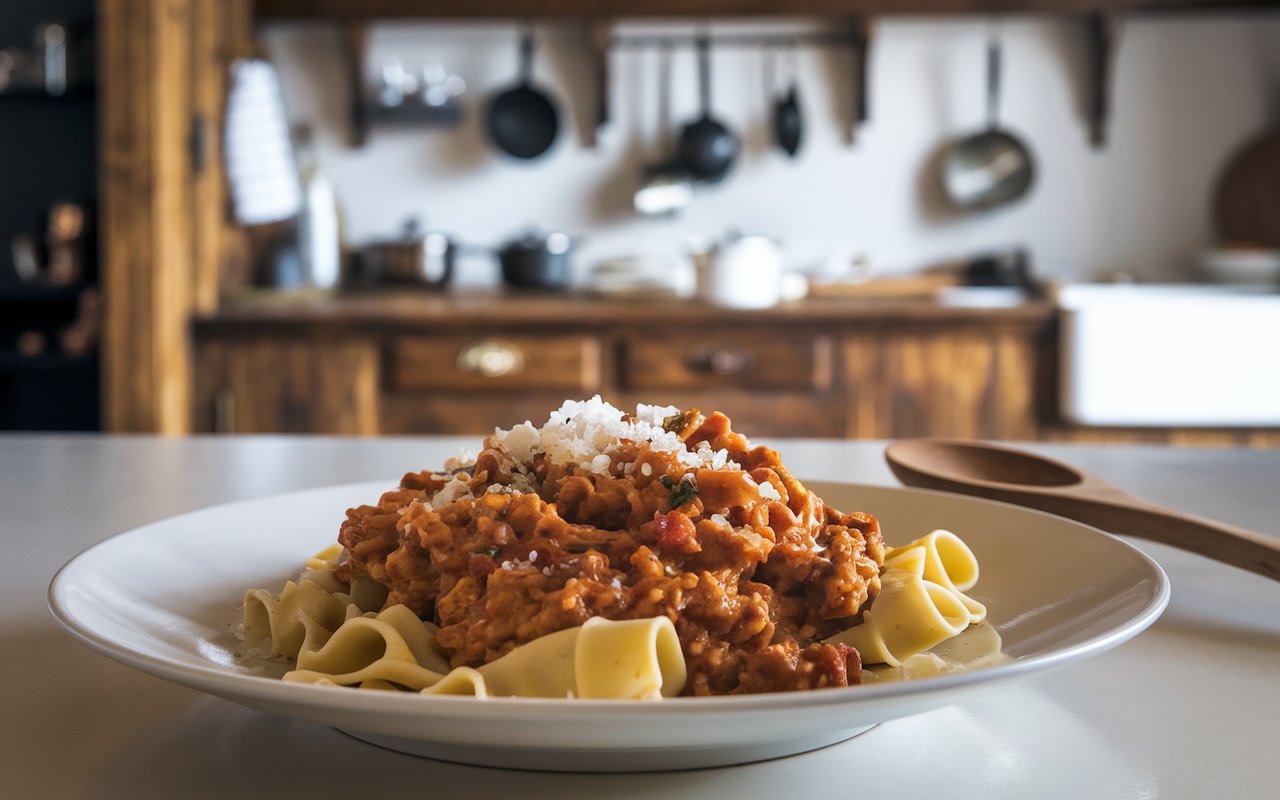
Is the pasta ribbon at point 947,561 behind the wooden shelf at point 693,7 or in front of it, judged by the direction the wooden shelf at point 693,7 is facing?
in front

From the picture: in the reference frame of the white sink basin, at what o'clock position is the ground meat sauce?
The ground meat sauce is roughly at 12 o'clock from the white sink basin.

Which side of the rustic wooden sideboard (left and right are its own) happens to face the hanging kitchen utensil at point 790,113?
back

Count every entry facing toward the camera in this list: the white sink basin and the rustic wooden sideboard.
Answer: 2

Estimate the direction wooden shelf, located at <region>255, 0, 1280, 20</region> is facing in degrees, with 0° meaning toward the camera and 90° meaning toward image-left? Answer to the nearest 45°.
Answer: approximately 0°

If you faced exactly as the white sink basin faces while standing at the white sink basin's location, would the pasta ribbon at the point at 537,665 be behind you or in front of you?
in front

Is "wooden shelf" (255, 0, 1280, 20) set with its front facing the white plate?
yes
